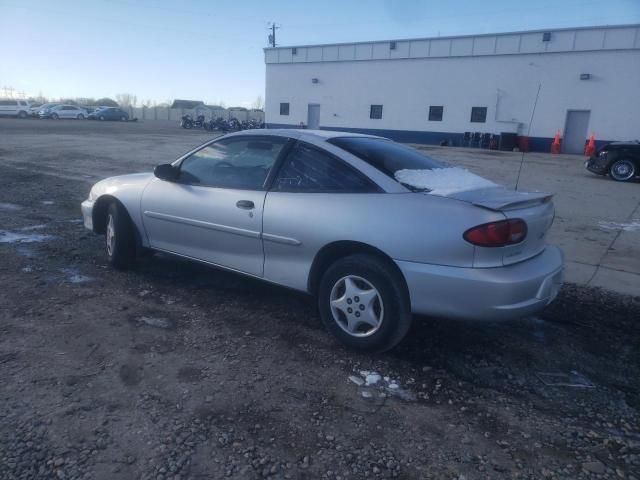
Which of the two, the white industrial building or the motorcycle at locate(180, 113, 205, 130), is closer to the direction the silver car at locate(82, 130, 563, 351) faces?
the motorcycle

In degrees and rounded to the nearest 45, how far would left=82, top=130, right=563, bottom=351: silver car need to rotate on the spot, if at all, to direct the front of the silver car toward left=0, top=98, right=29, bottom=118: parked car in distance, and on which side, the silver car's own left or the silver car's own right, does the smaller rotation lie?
0° — it already faces it

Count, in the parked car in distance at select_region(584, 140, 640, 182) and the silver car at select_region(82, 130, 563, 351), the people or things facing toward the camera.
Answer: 0

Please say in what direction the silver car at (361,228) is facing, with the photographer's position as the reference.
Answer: facing away from the viewer and to the left of the viewer

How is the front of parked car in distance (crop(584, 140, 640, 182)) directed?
to the viewer's left

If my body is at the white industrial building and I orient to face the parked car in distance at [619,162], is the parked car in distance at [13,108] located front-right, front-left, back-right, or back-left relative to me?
back-right

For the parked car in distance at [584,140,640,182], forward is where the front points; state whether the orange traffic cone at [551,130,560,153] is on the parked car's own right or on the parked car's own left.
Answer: on the parked car's own right

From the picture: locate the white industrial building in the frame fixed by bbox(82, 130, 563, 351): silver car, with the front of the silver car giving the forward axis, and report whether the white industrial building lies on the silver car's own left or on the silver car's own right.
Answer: on the silver car's own right

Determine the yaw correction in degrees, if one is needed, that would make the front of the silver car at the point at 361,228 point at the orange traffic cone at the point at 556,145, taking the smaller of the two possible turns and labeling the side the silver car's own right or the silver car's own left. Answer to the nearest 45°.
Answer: approximately 90° to the silver car's own right

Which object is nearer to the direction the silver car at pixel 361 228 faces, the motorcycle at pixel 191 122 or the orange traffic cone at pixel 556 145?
the motorcycle

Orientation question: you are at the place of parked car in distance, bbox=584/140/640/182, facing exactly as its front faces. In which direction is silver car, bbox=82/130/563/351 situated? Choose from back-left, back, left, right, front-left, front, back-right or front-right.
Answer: left

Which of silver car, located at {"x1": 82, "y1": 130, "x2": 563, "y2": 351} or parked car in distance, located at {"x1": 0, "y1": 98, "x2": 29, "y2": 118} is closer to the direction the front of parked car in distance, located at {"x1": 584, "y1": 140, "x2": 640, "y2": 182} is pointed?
the parked car in distance
